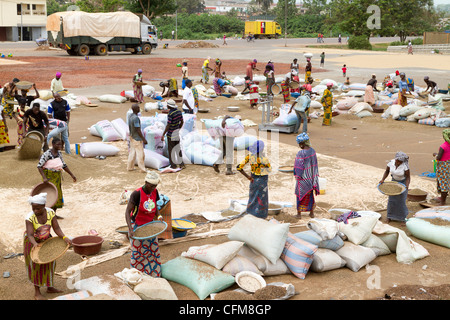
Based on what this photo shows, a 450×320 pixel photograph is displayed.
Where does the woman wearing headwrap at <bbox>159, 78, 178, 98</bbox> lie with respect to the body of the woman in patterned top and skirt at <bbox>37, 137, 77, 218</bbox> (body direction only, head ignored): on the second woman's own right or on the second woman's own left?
on the second woman's own left

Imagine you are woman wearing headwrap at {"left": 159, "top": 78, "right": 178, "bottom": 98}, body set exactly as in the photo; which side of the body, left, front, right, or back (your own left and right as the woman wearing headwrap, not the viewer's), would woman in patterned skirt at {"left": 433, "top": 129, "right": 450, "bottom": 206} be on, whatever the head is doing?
left

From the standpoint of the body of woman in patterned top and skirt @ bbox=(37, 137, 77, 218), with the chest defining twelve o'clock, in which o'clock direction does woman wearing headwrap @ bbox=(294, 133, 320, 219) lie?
The woman wearing headwrap is roughly at 11 o'clock from the woman in patterned top and skirt.

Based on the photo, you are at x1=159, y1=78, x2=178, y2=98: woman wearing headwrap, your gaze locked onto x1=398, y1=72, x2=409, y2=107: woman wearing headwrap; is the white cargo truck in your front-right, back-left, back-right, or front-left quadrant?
back-left
